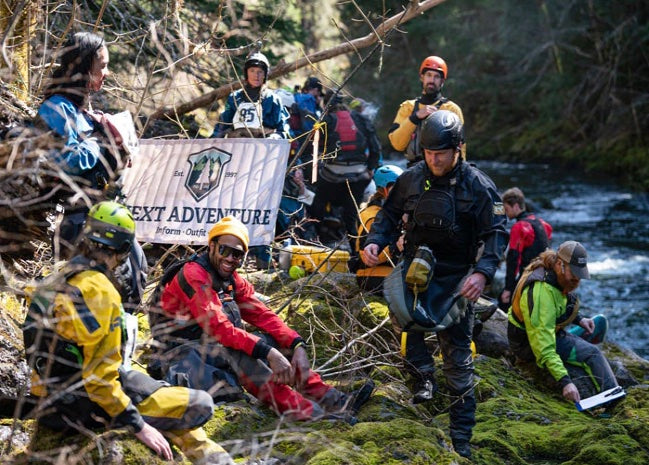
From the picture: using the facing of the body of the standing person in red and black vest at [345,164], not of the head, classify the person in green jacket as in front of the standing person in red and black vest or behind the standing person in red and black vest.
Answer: behind

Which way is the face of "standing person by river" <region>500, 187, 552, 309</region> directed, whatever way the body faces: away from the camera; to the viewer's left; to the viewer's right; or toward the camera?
to the viewer's left

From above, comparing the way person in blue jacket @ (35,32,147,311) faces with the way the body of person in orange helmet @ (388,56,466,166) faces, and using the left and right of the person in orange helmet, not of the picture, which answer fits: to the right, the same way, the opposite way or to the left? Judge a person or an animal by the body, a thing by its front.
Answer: to the left

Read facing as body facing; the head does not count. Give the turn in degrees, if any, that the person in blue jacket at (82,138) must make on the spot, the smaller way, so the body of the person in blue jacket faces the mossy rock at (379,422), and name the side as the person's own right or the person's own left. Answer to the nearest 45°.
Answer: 0° — they already face it

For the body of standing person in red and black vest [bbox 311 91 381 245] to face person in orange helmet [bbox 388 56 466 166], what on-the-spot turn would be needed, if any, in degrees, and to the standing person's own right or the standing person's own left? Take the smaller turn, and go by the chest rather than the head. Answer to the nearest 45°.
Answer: approximately 90° to the standing person's own right

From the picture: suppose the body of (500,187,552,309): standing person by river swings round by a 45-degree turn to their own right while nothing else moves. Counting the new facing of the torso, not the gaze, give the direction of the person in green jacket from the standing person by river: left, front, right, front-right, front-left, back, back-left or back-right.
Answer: back

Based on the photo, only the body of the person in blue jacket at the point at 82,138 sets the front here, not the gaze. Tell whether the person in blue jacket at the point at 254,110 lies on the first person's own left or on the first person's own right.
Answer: on the first person's own left

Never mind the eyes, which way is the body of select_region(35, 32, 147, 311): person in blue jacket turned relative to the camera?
to the viewer's right

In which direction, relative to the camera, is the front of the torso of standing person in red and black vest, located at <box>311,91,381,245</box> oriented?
away from the camera

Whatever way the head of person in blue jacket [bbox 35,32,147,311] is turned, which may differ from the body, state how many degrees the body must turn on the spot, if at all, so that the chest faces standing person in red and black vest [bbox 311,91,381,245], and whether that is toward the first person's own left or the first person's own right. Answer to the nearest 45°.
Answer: approximately 45° to the first person's own left

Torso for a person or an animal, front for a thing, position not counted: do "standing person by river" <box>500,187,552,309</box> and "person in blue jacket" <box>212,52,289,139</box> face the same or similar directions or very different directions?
very different directions

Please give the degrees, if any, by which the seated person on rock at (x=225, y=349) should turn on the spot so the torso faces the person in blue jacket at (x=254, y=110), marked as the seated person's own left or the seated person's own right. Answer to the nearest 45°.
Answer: approximately 135° to the seated person's own left
